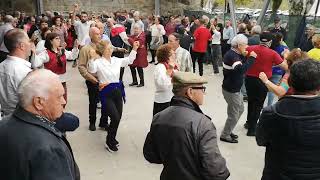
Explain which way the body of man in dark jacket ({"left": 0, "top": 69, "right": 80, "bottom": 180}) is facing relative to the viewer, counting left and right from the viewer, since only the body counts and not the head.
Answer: facing away from the viewer and to the right of the viewer

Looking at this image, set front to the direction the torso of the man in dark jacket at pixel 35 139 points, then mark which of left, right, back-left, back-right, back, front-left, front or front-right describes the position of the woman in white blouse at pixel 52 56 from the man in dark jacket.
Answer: front-left

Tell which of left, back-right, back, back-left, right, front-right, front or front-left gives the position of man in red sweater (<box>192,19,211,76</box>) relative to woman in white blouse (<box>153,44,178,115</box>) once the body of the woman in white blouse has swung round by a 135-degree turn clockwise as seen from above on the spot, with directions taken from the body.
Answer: back-right

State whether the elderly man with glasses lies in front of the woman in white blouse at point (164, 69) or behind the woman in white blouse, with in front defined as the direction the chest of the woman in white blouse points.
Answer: in front

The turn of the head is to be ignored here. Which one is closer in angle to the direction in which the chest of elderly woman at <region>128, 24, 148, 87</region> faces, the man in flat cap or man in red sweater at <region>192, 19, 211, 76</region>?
the man in flat cap

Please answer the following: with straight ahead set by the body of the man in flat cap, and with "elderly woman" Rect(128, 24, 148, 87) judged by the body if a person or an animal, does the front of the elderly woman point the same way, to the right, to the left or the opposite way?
the opposite way

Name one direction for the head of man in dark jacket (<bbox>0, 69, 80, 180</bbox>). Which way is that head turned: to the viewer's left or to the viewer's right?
to the viewer's right

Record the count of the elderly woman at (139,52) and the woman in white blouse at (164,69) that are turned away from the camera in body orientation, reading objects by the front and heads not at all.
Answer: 0
